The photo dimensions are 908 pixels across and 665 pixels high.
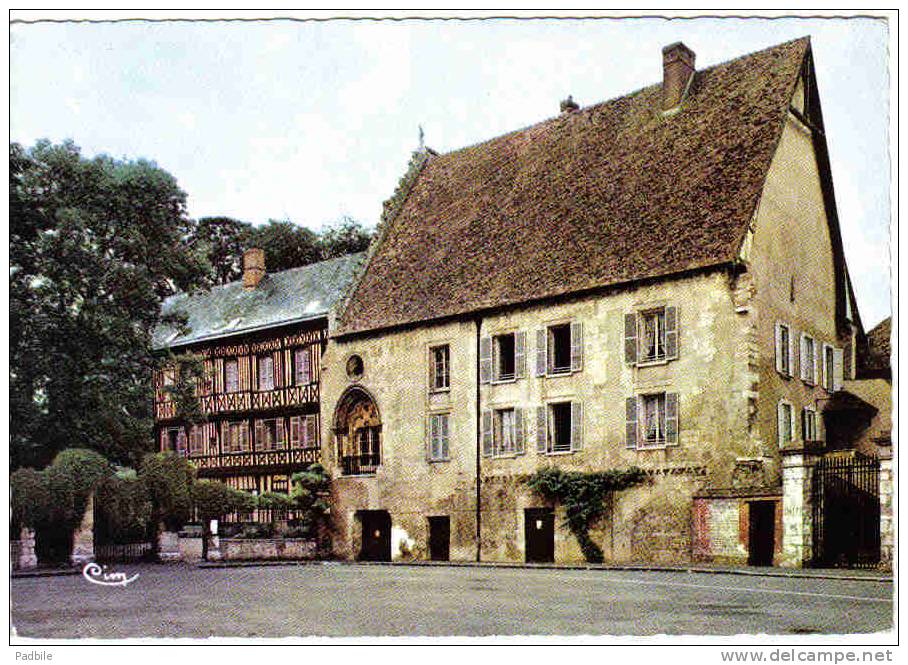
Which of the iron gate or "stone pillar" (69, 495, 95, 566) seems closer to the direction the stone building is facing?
the stone pillar

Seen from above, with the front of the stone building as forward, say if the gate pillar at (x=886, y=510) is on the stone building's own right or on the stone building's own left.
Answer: on the stone building's own left

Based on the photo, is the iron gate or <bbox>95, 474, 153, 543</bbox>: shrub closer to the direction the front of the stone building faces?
the shrub

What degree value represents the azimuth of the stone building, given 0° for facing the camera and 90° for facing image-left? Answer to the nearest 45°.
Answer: approximately 45°
